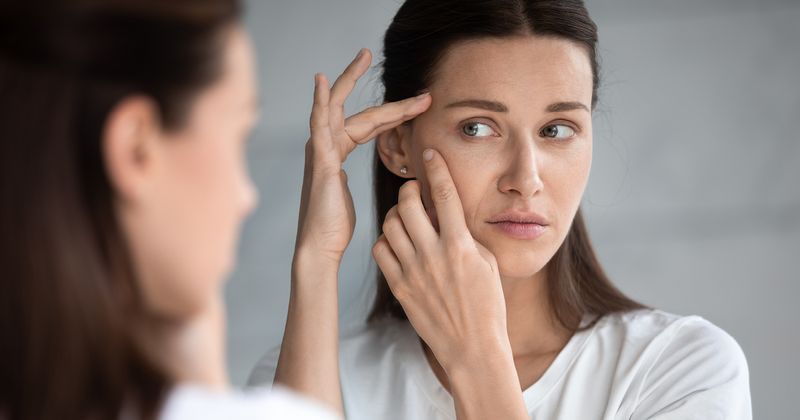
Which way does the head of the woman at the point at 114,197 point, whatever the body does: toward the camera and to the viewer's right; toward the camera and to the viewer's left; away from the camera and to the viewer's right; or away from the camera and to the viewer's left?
away from the camera and to the viewer's right

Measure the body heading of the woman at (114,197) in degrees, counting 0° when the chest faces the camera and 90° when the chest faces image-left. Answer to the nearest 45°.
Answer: approximately 225°
